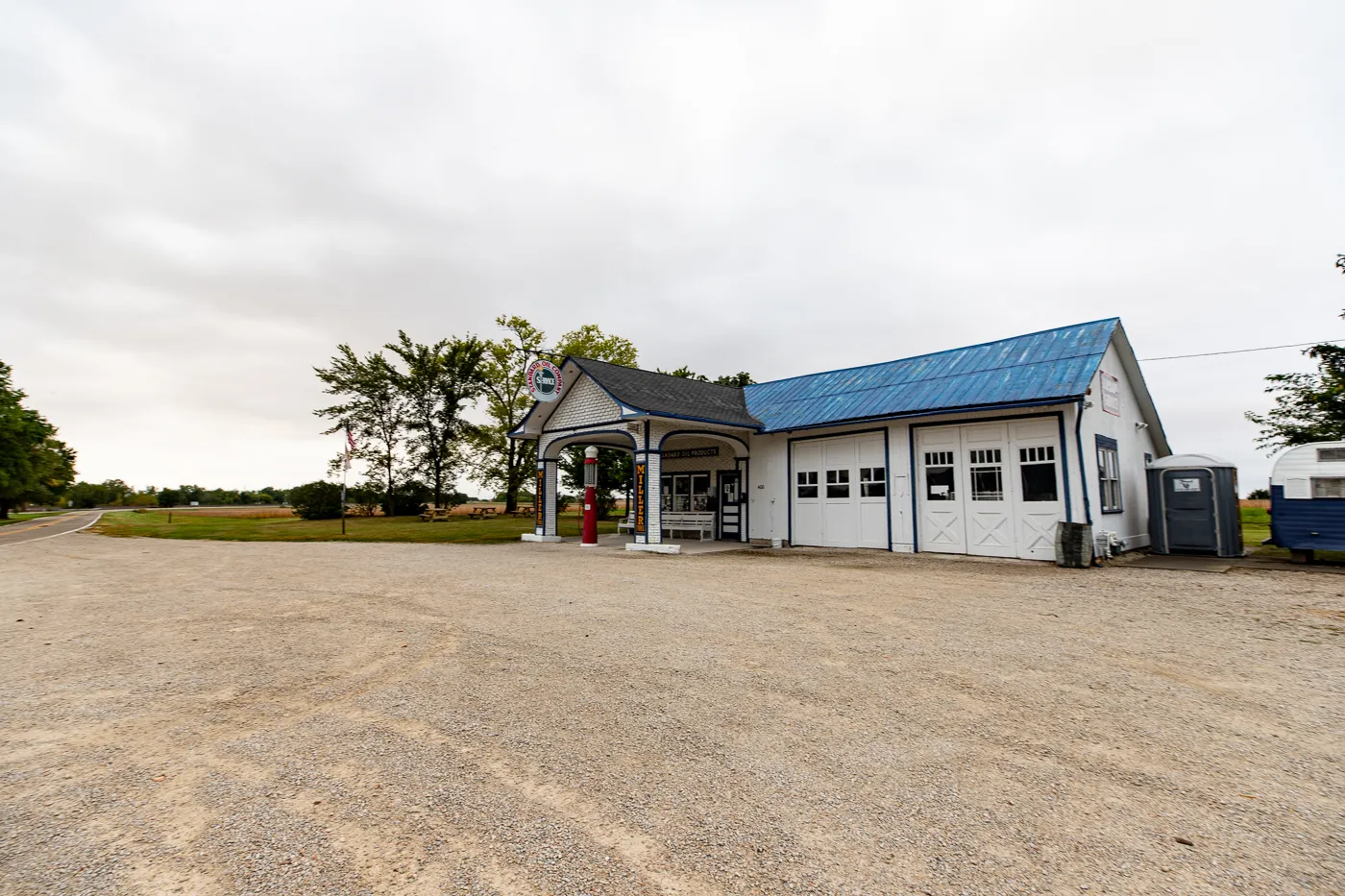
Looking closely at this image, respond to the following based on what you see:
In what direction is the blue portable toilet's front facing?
toward the camera

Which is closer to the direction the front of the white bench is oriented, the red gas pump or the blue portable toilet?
the red gas pump

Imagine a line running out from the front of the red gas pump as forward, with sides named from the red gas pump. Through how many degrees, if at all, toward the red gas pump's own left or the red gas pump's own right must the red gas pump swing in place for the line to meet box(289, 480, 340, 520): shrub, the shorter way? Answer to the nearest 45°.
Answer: approximately 90° to the red gas pump's own right

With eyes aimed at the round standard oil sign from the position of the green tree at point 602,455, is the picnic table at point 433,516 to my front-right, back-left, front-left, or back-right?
front-right

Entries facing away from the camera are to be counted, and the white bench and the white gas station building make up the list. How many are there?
0

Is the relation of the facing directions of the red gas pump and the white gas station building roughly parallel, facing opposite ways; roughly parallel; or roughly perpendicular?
roughly parallel

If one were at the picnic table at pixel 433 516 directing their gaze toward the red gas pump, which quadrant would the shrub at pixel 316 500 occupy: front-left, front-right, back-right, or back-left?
back-right

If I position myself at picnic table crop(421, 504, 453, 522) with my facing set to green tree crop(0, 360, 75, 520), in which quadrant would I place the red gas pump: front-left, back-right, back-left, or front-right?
back-left

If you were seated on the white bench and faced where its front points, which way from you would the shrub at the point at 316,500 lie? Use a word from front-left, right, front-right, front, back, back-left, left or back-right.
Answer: right

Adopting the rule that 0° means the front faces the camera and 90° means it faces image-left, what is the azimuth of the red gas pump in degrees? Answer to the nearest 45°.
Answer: approximately 45°

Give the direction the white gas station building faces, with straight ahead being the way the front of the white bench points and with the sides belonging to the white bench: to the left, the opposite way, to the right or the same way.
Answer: the same way

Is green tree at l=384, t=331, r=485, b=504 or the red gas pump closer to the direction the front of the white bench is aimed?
the red gas pump

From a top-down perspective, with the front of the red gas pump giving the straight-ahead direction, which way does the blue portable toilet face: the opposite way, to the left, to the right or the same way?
the same way

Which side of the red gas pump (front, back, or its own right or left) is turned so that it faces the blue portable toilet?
left

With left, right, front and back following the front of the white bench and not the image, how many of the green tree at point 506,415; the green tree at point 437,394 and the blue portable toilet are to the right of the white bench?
2

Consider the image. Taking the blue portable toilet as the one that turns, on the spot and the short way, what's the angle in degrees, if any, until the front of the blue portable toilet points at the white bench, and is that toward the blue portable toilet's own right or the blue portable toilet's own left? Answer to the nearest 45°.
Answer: approximately 90° to the blue portable toilet's own right

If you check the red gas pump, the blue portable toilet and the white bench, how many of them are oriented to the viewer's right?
0
